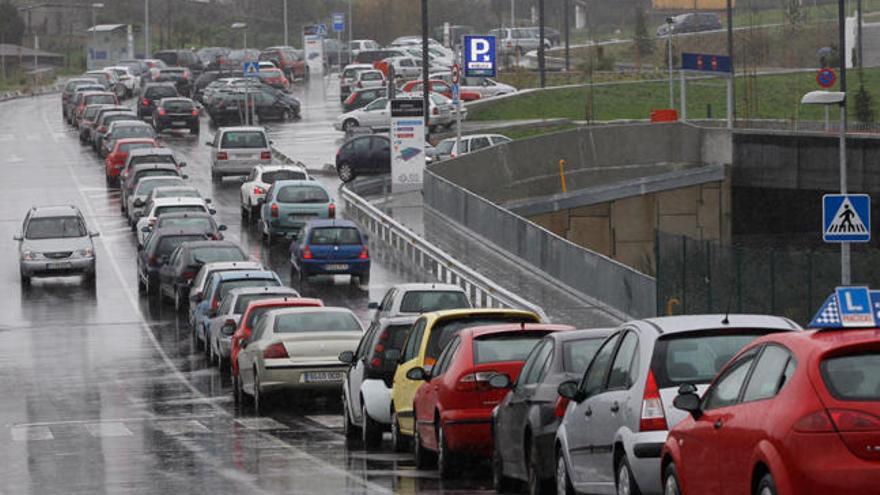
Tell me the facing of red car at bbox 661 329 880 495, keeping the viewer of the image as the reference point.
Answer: facing away from the viewer and to the left of the viewer

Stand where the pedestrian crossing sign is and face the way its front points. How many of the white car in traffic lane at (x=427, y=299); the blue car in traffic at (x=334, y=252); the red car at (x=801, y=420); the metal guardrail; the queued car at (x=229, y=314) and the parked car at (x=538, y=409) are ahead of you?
2

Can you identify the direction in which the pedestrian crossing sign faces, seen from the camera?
facing the viewer

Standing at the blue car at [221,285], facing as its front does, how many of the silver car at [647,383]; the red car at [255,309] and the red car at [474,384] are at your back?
3

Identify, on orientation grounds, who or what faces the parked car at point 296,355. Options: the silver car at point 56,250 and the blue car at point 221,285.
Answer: the silver car

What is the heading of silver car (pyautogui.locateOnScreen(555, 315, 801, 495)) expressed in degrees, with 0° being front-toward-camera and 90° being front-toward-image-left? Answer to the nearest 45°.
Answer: approximately 135°

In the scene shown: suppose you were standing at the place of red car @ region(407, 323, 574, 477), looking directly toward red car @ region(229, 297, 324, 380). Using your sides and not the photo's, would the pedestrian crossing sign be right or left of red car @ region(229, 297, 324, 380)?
right

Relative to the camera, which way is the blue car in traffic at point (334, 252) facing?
away from the camera

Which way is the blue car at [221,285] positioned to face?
away from the camera

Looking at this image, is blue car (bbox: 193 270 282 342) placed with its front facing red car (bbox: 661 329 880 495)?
no

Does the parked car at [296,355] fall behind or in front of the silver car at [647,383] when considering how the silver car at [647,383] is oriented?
in front

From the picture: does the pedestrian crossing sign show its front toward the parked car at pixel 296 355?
no

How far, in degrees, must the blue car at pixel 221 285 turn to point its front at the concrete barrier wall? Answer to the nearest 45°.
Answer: approximately 45° to its right

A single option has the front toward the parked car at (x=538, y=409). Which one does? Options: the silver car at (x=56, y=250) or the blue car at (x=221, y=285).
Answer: the silver car

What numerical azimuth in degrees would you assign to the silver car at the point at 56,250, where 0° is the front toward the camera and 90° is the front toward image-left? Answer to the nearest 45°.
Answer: approximately 0°

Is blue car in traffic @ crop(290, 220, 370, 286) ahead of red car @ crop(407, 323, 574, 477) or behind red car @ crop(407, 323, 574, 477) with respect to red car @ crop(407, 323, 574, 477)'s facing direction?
ahead

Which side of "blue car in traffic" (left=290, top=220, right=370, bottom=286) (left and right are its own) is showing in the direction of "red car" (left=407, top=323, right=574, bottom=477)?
back

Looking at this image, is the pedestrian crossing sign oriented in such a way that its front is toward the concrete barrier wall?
no

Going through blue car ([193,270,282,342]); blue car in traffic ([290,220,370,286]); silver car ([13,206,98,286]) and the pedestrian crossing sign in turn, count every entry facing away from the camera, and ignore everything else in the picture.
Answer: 2
